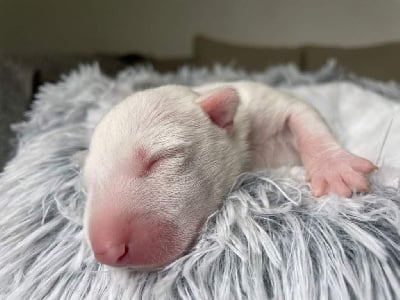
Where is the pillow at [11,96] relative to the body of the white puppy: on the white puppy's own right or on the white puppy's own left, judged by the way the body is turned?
on the white puppy's own right

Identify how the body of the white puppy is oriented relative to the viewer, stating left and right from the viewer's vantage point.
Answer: facing the viewer and to the left of the viewer

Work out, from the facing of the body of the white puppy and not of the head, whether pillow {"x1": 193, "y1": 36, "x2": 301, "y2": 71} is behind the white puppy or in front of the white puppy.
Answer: behind
